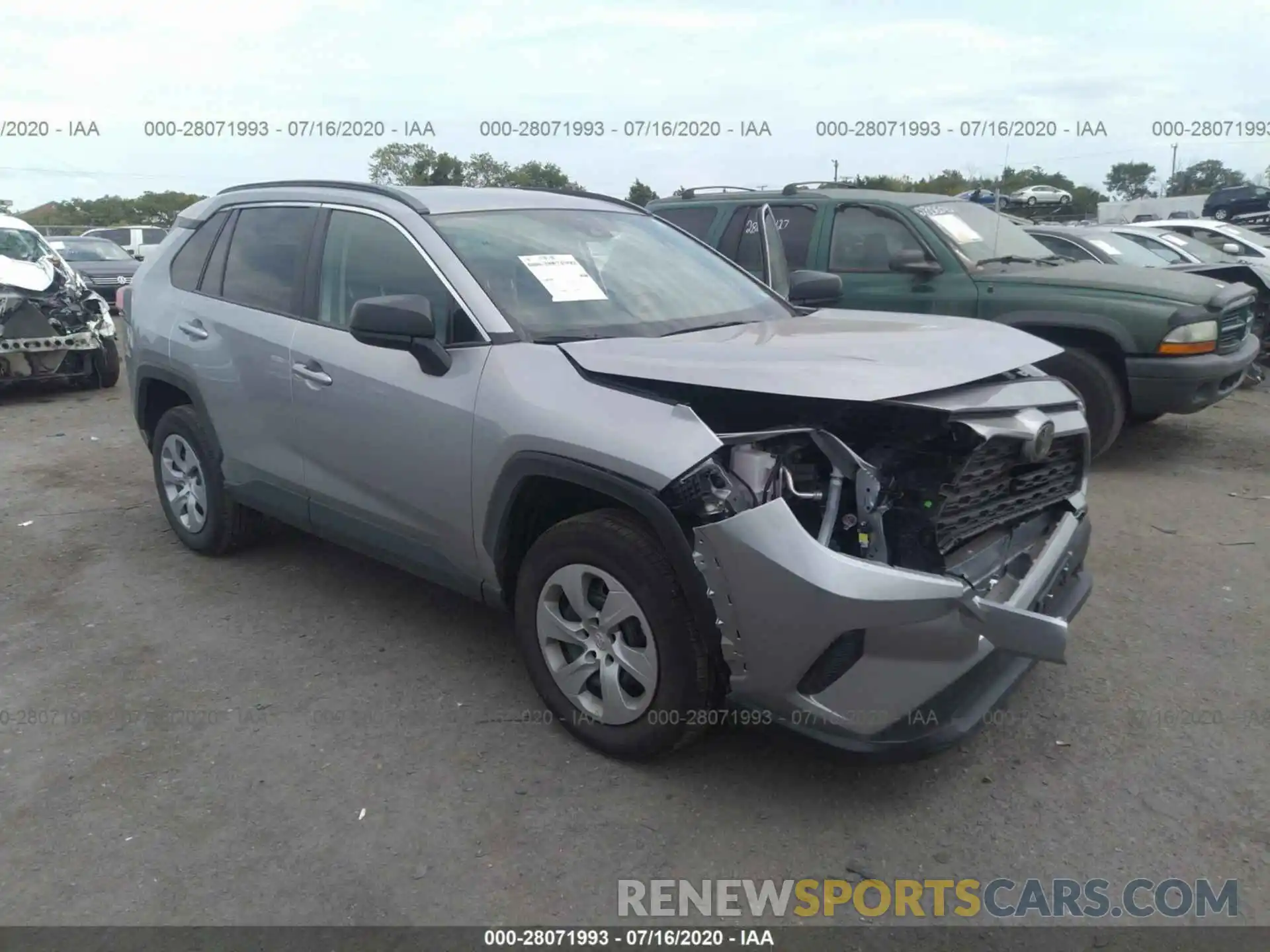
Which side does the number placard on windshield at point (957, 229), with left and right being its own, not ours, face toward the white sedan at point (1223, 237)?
left

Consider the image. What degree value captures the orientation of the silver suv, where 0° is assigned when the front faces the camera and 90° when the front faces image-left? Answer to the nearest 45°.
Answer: approximately 315°

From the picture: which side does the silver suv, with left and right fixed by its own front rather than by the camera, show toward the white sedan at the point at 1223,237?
left

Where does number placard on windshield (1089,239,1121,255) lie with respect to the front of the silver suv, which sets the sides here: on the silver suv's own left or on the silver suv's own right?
on the silver suv's own left

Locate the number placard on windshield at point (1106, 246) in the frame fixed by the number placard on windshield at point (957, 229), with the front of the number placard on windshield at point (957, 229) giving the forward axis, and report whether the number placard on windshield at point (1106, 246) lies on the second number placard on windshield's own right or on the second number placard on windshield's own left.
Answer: on the second number placard on windshield's own left

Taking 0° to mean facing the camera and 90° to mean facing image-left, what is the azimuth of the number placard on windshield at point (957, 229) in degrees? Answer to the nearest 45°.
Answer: approximately 315°

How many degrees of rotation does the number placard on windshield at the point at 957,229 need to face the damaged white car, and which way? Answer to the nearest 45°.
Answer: approximately 135° to its right

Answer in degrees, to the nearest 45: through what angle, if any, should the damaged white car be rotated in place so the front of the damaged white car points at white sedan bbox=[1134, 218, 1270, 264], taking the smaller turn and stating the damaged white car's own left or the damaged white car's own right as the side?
approximately 90° to the damaged white car's own left

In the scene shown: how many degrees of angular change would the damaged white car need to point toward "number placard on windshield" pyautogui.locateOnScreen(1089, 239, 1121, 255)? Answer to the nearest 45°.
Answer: approximately 45° to its left

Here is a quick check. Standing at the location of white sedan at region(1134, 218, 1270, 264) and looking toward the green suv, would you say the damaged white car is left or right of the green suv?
right
